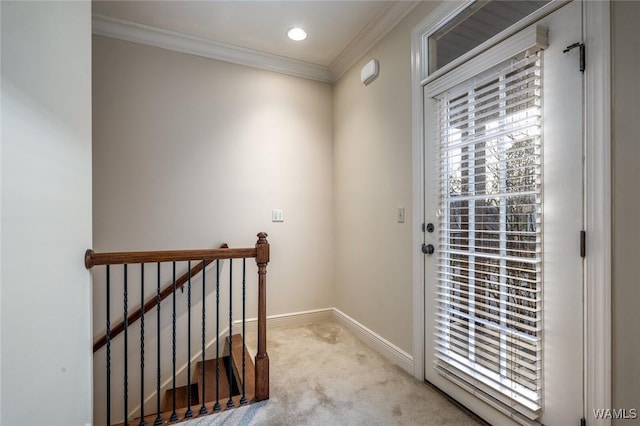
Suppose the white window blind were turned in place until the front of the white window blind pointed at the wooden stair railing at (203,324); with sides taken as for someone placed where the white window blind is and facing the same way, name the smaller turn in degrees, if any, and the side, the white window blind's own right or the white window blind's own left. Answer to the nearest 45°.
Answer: approximately 45° to the white window blind's own right

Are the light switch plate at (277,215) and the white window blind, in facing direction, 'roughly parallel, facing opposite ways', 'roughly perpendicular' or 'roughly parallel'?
roughly perpendicular

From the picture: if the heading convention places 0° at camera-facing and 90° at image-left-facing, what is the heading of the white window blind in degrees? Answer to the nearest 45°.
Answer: approximately 45°

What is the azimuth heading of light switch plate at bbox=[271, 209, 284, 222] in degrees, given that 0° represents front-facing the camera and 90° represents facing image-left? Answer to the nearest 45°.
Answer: approximately 0°

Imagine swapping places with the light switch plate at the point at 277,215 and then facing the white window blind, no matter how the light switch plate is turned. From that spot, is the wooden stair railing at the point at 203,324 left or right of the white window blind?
right

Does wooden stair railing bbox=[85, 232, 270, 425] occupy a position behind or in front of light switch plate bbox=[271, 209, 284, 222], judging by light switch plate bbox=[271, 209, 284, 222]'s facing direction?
in front
